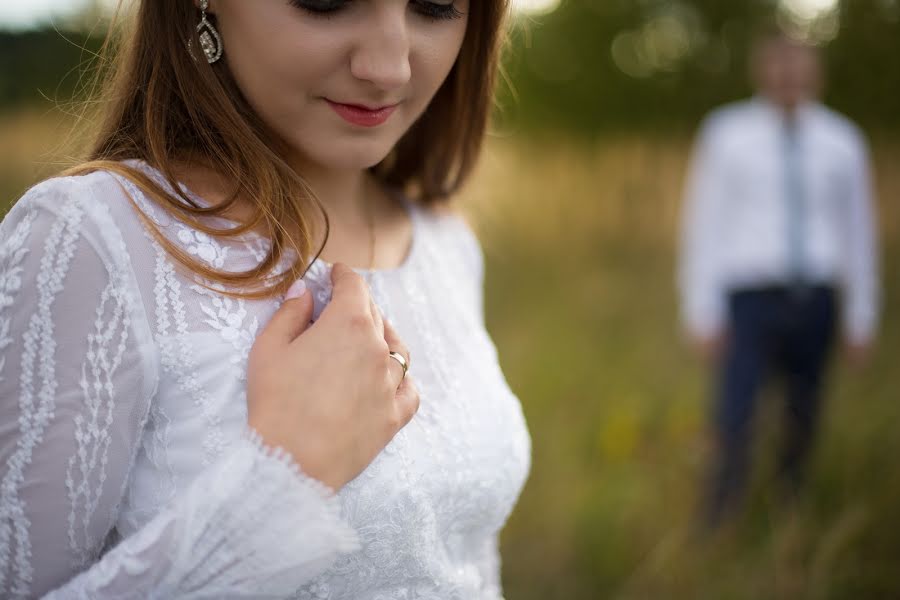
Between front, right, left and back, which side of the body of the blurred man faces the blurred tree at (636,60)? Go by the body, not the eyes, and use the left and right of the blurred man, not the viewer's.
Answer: back

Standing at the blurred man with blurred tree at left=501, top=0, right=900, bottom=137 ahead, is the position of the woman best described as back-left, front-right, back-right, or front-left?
back-left

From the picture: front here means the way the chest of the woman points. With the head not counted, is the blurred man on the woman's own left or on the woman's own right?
on the woman's own left

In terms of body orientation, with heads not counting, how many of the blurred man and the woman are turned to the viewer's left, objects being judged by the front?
0

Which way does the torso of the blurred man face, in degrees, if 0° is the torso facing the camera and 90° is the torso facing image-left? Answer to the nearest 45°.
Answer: approximately 0°

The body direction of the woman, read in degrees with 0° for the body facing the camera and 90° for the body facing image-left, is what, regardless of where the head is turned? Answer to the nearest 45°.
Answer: approximately 315°

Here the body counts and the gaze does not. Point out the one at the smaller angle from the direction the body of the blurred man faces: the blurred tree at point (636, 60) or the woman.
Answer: the woman
